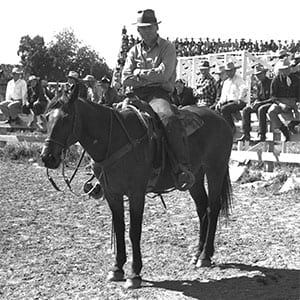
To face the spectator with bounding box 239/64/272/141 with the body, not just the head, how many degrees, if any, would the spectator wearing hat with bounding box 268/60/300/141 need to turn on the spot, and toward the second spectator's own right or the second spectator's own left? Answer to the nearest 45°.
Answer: approximately 135° to the second spectator's own right

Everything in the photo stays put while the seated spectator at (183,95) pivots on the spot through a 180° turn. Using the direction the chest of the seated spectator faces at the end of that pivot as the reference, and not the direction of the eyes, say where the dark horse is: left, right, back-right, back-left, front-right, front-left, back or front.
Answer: back-right

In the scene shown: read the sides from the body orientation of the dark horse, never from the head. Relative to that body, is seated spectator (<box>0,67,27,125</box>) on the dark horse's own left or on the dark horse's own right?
on the dark horse's own right

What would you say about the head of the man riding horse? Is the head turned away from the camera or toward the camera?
toward the camera

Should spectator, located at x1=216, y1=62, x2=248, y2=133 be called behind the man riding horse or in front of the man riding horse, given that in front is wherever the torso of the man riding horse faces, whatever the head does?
behind

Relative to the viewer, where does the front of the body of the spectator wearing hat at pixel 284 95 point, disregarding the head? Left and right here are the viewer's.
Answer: facing the viewer

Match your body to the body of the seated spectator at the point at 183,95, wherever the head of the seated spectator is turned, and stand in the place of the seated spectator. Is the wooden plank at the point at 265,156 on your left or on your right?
on your left

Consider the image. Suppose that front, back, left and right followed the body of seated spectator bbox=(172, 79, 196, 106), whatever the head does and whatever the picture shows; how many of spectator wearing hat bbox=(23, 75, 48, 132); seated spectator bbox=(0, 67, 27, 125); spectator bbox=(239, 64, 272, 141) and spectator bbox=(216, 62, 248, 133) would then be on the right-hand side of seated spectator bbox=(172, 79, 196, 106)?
2

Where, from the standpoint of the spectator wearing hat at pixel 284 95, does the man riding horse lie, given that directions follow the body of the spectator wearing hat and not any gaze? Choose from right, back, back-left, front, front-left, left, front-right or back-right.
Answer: front

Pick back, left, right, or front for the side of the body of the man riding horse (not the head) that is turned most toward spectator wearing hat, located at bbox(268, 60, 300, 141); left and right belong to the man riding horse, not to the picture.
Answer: back

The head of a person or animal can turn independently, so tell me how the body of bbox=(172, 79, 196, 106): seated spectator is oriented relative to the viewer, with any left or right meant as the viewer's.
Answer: facing the viewer and to the left of the viewer

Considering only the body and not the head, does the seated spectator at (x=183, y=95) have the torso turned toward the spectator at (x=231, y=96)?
no

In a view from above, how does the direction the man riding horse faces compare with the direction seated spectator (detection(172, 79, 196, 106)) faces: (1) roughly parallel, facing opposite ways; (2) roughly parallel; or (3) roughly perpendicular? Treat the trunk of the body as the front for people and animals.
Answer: roughly parallel

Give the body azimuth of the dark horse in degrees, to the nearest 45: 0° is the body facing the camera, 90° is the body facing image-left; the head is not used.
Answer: approximately 45°

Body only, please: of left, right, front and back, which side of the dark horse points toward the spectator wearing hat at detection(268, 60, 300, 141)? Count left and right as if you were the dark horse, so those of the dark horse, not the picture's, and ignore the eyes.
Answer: back

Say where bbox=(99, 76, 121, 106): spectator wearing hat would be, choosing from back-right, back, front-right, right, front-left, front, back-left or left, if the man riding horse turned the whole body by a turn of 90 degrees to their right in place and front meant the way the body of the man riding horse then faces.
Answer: front-right

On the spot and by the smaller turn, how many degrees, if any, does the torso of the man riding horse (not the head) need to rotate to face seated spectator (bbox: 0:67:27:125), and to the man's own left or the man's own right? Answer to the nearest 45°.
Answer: approximately 135° to the man's own right
